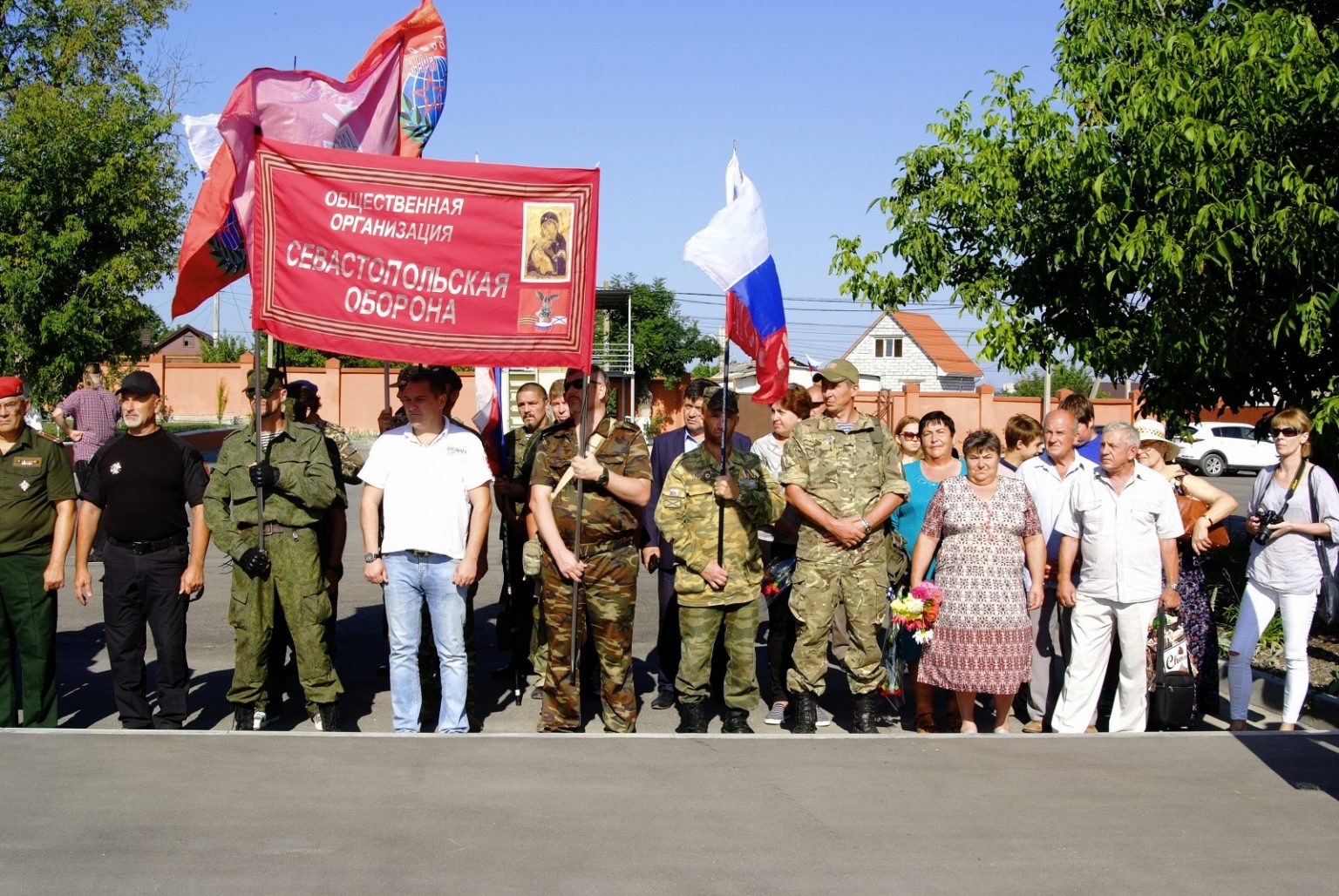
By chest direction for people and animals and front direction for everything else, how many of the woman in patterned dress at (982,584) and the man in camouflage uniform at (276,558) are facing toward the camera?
2

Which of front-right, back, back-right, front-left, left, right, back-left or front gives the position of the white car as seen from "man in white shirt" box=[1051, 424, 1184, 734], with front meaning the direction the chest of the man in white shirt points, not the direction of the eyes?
back

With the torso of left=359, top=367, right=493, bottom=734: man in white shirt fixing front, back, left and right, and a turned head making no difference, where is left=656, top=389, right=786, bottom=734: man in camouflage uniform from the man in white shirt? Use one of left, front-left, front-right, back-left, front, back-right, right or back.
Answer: left

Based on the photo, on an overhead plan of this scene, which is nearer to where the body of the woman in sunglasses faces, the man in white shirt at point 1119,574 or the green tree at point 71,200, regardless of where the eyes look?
the man in white shirt
